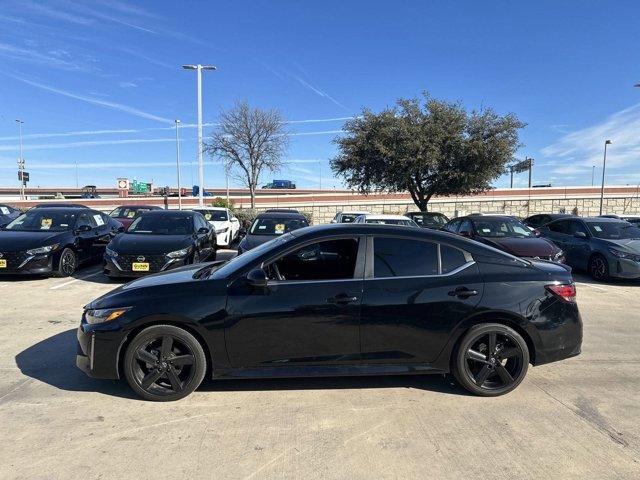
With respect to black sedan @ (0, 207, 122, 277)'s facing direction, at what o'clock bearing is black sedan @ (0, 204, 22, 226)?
black sedan @ (0, 204, 22, 226) is roughly at 4 o'clock from black sedan @ (0, 207, 122, 277).

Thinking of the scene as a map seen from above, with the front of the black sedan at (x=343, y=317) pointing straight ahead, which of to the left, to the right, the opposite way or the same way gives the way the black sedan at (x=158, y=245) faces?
to the left

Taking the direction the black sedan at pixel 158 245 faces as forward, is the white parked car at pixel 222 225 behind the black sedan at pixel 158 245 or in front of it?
behind

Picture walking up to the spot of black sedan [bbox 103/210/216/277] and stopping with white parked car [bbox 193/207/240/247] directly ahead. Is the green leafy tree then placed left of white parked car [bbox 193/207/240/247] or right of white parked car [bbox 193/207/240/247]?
right

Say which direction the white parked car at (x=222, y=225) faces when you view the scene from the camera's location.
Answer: facing the viewer and to the left of the viewer

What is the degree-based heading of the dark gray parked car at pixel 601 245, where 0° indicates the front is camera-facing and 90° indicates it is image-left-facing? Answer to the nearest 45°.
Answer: approximately 315°

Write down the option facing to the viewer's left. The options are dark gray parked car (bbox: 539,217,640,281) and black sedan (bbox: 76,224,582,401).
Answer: the black sedan

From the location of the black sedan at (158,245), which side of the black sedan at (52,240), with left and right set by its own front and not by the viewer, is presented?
left

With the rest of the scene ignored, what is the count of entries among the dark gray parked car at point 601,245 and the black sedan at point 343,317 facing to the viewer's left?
1

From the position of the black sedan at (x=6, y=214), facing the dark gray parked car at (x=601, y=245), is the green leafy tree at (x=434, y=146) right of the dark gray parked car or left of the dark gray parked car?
left

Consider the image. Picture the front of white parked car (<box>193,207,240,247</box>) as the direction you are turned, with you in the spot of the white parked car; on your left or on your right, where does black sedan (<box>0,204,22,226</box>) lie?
on your right

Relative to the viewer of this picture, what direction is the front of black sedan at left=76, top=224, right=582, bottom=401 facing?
facing to the left of the viewer

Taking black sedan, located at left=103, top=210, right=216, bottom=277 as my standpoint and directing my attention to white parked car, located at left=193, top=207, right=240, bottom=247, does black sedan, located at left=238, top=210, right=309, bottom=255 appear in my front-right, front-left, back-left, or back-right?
front-right

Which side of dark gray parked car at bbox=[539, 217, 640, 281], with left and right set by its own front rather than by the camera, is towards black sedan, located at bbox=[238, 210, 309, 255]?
right

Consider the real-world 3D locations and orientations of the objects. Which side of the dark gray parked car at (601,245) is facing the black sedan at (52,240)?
right
